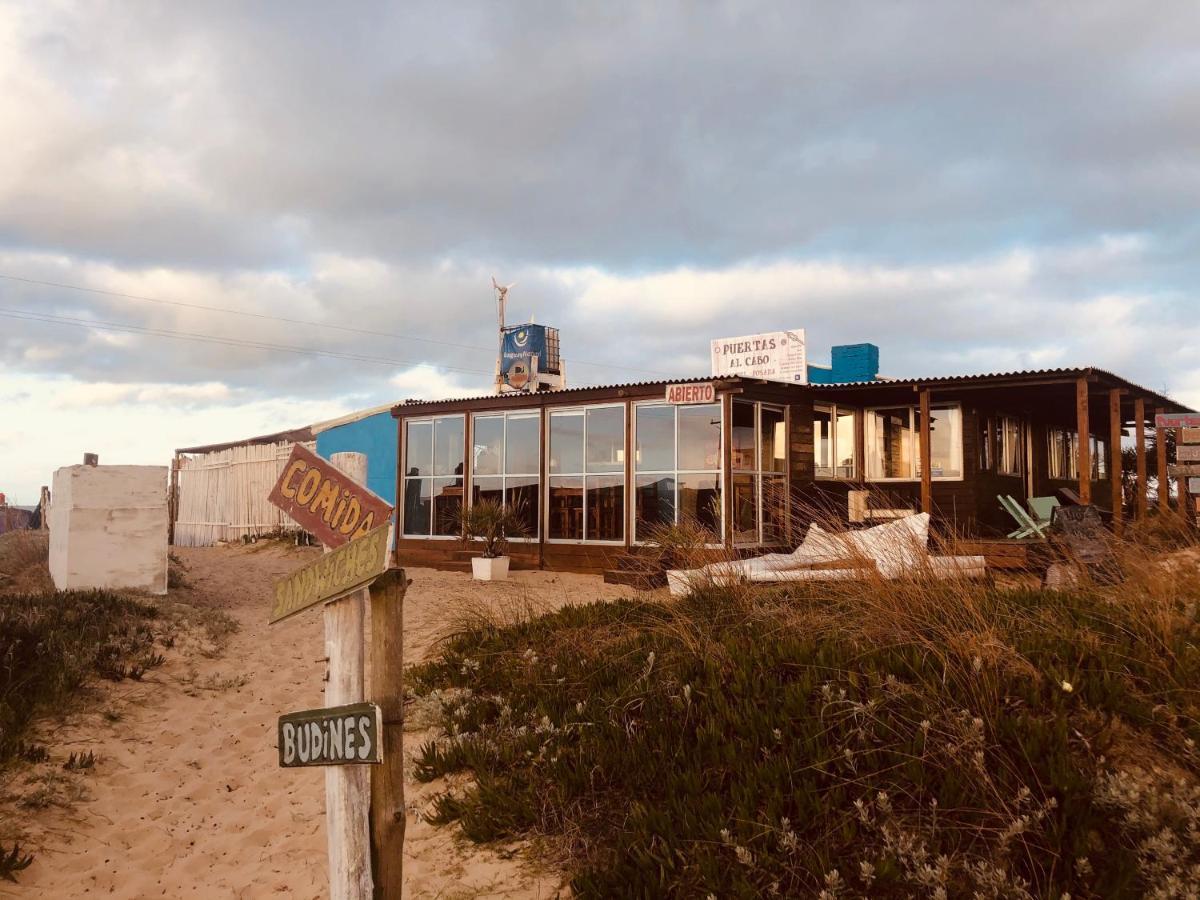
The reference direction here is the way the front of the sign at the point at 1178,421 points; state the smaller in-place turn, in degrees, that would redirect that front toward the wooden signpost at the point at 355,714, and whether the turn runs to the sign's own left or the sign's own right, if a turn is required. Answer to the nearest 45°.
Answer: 0° — it already faces it

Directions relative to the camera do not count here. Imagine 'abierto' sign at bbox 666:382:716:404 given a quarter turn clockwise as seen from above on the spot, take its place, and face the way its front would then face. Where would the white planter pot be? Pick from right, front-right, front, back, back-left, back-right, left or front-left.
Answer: front

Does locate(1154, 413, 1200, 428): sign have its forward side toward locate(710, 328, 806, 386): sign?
no

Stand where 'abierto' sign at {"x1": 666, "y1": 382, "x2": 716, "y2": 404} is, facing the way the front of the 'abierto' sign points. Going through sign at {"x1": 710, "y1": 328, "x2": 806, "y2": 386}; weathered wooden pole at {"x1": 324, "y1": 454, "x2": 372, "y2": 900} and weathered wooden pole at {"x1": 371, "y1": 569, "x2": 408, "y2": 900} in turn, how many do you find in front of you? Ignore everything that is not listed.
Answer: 2

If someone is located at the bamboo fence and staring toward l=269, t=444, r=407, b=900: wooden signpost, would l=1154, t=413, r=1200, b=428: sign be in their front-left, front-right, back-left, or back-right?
front-left

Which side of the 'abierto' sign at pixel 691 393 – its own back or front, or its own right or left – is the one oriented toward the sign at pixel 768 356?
back

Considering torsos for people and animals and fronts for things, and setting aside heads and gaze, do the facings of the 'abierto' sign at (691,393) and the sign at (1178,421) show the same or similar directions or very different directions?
same or similar directions

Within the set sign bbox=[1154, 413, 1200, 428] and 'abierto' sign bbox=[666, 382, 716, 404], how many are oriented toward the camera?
2

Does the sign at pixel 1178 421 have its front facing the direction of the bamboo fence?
no

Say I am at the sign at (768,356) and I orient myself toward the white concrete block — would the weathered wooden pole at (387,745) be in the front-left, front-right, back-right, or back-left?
front-left

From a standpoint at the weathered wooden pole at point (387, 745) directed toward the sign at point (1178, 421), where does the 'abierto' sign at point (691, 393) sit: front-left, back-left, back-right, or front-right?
front-left

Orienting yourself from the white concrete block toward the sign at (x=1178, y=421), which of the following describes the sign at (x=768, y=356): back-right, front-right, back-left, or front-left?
front-left

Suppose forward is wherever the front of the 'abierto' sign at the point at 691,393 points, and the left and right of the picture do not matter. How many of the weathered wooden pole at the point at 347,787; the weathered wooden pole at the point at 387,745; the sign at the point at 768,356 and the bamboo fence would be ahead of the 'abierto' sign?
2

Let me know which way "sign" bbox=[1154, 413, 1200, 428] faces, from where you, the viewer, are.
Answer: facing the viewer

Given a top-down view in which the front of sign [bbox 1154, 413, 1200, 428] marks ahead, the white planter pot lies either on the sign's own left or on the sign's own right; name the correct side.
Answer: on the sign's own right

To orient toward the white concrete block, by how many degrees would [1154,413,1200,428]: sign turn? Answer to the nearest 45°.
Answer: approximately 45° to its right

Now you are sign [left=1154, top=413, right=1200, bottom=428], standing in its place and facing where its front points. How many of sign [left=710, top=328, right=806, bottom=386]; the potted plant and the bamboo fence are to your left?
0

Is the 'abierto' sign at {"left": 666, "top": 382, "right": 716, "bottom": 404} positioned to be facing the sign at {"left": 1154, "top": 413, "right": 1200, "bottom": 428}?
no

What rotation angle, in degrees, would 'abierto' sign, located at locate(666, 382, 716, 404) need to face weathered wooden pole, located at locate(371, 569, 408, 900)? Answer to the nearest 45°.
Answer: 0° — it already faces it

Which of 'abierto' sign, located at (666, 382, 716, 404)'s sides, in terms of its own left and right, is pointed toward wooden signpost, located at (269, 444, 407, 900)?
front

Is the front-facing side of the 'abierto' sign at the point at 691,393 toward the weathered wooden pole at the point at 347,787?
yes
